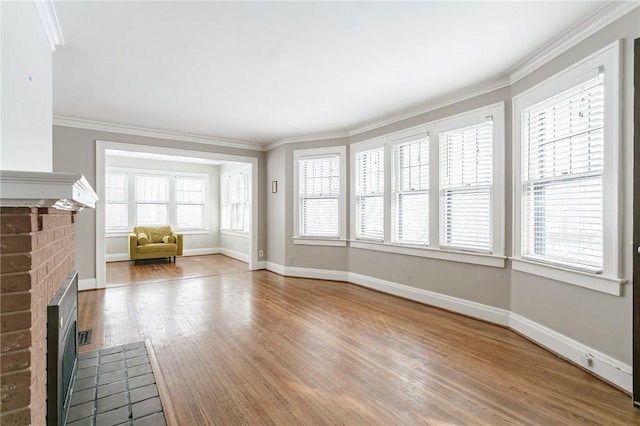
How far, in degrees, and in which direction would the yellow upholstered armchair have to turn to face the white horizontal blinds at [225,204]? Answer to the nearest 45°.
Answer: approximately 90° to its left

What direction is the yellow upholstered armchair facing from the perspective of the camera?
toward the camera

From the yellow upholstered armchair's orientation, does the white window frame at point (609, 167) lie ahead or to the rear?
ahead

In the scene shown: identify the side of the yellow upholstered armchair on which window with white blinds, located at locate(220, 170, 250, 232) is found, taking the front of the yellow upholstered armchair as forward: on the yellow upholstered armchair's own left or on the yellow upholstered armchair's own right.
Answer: on the yellow upholstered armchair's own left

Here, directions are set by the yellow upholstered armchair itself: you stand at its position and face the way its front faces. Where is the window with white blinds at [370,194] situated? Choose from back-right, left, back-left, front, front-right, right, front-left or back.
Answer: front-left

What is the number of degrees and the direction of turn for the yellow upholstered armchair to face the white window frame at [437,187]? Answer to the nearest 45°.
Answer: approximately 45° to its left

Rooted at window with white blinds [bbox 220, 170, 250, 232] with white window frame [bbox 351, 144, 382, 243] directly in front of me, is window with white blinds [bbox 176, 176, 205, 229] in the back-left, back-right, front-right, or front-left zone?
back-right

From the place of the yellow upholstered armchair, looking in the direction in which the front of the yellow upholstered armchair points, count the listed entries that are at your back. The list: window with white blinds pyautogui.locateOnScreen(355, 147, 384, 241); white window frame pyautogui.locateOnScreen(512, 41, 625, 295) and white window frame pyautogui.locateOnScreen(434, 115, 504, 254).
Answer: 0

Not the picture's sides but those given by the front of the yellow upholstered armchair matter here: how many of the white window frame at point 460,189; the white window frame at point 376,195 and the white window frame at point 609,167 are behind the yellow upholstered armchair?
0

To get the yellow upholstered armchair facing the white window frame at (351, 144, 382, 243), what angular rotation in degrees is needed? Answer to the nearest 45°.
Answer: approximately 45° to its left

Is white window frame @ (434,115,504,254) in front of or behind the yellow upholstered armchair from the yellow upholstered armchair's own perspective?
in front
